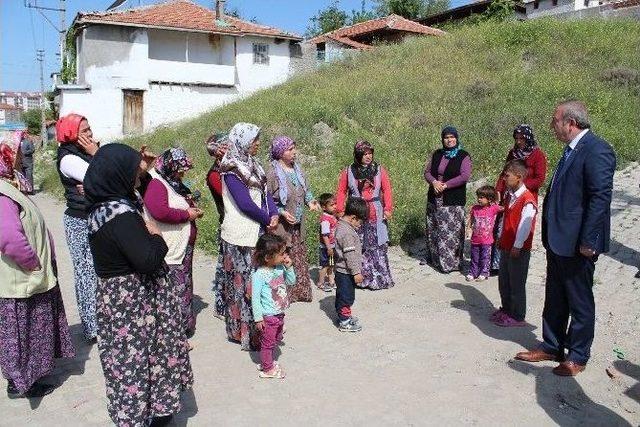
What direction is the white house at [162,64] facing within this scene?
toward the camera

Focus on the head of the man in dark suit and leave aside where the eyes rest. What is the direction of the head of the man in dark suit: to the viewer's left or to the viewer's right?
to the viewer's left

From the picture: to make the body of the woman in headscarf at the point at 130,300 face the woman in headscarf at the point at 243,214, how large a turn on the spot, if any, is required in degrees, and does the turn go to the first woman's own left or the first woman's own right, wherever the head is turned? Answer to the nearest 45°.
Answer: approximately 45° to the first woman's own left

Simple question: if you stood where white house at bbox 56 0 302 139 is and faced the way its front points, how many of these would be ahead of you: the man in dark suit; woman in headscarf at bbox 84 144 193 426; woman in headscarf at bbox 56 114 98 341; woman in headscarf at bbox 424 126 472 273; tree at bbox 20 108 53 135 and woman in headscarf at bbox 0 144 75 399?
5

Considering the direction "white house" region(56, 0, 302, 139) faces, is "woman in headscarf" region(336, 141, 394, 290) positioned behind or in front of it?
in front

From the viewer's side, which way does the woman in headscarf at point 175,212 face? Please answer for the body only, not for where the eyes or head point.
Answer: to the viewer's right

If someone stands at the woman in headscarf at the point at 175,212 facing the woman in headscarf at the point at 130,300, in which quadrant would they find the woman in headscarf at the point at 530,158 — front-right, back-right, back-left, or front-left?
back-left

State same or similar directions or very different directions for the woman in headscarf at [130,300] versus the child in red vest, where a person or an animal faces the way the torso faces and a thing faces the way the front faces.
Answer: very different directions

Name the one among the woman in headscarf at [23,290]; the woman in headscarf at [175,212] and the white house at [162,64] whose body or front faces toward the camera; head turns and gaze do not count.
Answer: the white house

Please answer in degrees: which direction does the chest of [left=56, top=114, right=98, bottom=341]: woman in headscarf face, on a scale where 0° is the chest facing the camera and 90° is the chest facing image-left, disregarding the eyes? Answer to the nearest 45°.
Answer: approximately 270°

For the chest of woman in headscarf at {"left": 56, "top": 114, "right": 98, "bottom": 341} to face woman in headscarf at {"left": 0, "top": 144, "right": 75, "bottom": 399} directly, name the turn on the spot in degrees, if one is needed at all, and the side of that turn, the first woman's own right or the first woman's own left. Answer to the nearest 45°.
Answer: approximately 135° to the first woman's own right

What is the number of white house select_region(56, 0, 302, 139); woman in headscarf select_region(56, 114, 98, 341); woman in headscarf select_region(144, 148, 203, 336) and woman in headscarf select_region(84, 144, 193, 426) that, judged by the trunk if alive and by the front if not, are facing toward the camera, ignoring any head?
1

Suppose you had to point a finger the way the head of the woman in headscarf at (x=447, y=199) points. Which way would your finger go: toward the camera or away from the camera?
toward the camera
